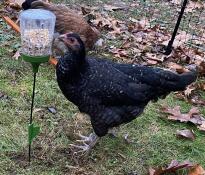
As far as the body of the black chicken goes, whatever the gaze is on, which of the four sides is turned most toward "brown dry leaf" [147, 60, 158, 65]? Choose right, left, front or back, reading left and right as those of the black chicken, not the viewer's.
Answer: right

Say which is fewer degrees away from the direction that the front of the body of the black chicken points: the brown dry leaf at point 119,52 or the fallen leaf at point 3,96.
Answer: the fallen leaf

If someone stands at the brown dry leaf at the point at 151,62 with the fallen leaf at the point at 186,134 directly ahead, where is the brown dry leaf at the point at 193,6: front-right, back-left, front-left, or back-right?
back-left

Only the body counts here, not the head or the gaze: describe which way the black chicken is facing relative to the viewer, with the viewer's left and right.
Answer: facing to the left of the viewer
